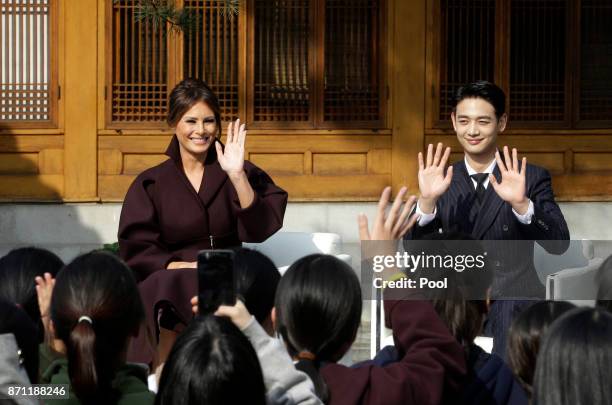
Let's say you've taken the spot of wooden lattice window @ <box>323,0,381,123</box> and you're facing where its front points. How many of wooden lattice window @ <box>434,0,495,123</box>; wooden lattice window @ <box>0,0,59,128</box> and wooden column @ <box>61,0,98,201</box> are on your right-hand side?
2

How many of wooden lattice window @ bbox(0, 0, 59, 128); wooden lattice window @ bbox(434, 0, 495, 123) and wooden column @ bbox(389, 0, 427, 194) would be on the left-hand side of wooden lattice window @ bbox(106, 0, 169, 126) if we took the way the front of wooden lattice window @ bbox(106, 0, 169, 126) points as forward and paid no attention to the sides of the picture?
2

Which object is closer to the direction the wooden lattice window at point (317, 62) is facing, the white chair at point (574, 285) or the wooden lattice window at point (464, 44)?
the white chair

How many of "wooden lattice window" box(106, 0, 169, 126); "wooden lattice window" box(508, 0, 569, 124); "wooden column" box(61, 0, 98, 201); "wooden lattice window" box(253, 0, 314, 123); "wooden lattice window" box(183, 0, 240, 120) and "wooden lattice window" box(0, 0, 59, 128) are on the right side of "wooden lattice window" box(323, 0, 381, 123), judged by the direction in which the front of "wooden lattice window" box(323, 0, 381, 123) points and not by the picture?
5

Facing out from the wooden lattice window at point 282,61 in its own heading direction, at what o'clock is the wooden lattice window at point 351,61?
the wooden lattice window at point 351,61 is roughly at 9 o'clock from the wooden lattice window at point 282,61.
